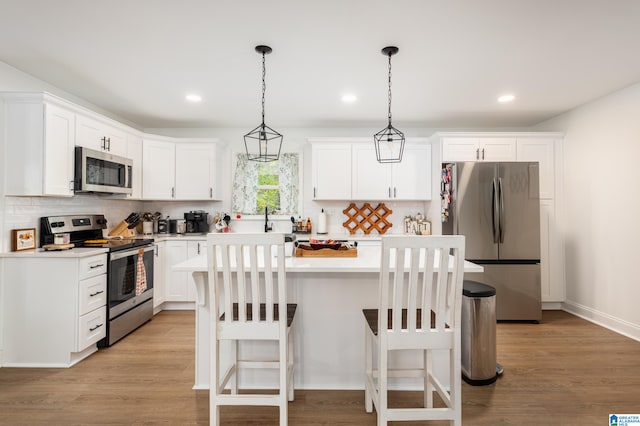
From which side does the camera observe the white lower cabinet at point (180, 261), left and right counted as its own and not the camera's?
front

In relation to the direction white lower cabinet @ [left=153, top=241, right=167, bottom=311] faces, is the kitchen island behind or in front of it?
in front

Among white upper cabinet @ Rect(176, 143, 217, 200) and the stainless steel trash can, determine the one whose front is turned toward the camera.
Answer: the white upper cabinet

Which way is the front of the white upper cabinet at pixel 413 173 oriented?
toward the camera

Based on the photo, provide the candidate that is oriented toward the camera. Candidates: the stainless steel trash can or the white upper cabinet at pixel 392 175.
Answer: the white upper cabinet

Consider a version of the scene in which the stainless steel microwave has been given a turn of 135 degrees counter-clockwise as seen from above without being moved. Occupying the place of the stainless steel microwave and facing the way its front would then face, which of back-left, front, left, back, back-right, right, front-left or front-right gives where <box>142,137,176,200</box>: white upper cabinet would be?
front-right

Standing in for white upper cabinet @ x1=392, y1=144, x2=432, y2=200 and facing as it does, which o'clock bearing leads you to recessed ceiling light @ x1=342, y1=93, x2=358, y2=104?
The recessed ceiling light is roughly at 1 o'clock from the white upper cabinet.

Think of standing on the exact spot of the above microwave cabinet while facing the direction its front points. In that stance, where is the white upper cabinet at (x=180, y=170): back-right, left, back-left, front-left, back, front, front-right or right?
left

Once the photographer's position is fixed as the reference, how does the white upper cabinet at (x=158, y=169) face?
facing the viewer

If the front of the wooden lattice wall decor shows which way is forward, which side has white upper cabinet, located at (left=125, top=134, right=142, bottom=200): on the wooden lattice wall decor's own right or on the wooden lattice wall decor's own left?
on the wooden lattice wall decor's own right

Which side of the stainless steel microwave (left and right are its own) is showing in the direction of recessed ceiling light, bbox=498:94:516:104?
front

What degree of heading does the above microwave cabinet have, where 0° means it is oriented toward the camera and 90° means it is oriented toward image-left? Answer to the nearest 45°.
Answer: approximately 315°

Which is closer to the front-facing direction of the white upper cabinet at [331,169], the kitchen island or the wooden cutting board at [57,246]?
the kitchen island

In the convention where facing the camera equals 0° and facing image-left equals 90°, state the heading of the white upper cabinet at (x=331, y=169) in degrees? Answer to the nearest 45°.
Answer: approximately 0°
